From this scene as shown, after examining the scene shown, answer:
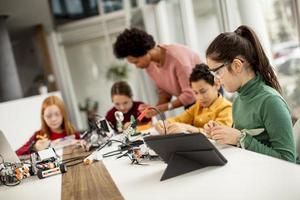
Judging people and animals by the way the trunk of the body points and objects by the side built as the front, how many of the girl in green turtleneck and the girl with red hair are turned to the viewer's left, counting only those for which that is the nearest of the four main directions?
1

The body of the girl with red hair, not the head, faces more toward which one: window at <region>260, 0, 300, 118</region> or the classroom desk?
the classroom desk

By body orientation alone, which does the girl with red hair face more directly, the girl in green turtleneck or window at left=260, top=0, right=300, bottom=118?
the girl in green turtleneck

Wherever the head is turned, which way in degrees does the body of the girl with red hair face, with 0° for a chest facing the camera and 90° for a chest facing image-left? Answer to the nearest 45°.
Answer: approximately 0°

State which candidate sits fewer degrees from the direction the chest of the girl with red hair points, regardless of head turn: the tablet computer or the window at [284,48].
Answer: the tablet computer

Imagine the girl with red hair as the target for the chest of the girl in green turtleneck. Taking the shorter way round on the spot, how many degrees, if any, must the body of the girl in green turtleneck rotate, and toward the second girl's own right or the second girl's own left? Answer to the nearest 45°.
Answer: approximately 45° to the second girl's own right

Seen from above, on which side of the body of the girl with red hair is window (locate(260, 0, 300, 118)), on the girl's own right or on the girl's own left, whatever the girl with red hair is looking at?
on the girl's own left

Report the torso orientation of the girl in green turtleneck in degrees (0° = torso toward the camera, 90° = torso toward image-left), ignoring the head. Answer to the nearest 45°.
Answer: approximately 90°

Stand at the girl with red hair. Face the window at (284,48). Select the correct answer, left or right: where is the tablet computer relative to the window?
right
